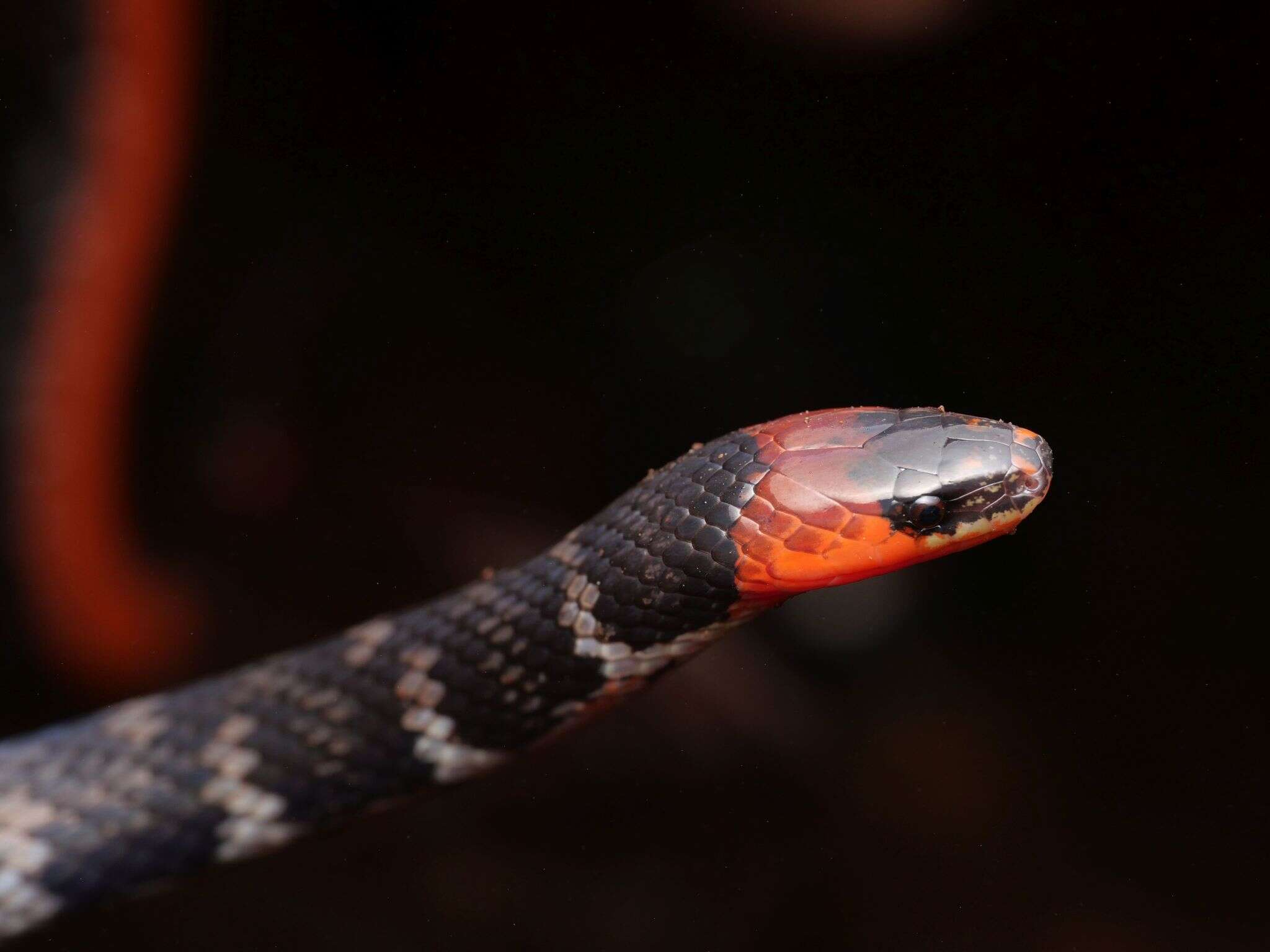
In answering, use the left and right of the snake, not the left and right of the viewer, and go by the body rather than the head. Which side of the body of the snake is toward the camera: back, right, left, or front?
right

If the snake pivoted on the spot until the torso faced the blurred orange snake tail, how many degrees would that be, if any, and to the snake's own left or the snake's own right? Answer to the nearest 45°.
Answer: approximately 135° to the snake's own left
